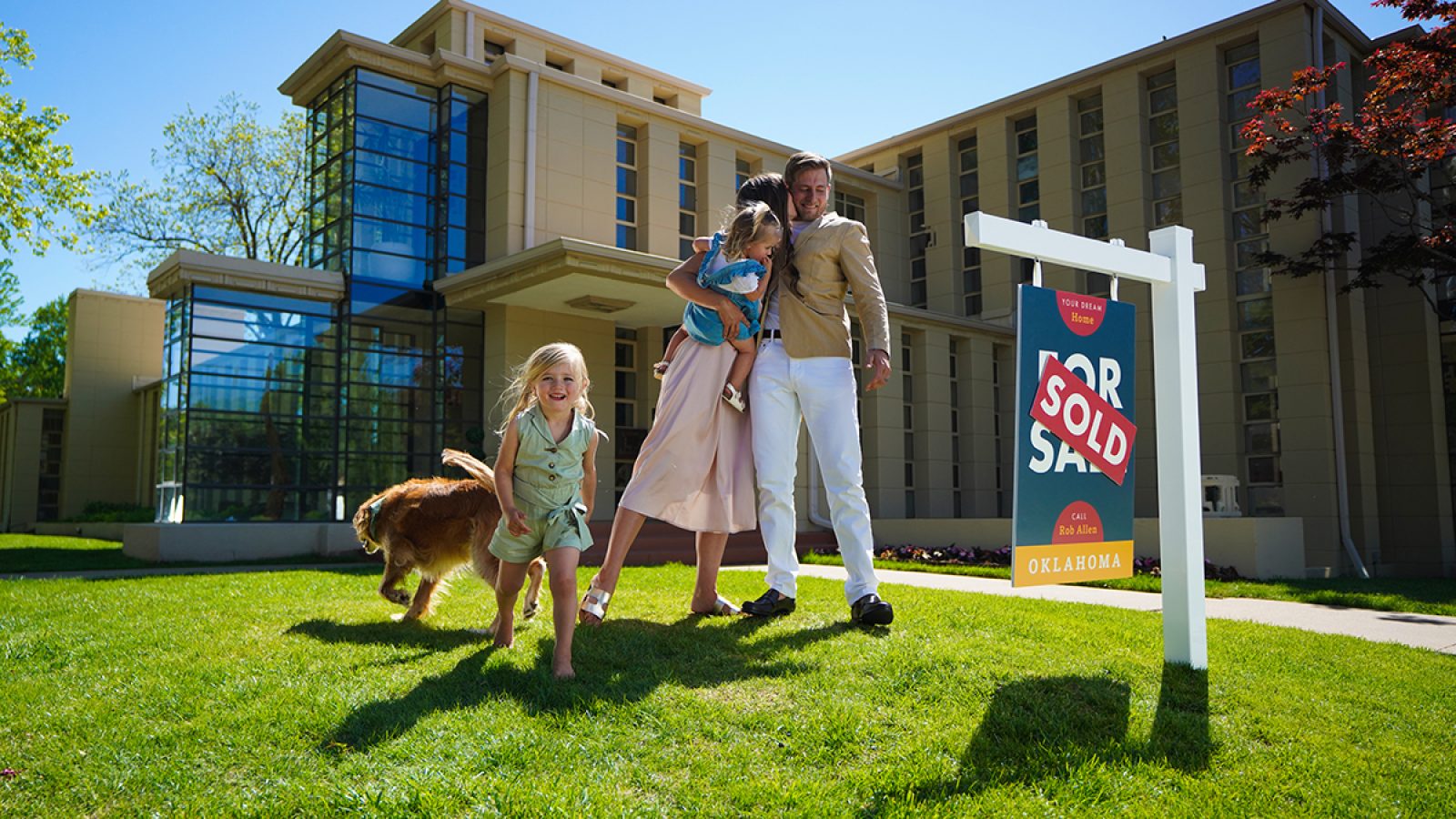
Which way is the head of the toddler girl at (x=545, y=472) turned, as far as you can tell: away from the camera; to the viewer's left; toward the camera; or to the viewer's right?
toward the camera

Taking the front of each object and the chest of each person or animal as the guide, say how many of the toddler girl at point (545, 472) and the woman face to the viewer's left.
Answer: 0

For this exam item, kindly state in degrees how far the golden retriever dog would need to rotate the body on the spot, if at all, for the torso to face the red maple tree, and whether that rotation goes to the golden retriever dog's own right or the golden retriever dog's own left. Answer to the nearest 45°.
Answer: approximately 180°

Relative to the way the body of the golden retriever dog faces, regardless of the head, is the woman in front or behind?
behind

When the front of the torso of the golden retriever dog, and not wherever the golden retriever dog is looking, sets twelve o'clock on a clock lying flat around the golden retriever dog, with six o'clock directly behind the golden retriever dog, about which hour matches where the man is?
The man is roughly at 7 o'clock from the golden retriever dog.

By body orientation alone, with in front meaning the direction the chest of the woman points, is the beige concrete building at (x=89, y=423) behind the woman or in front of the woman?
behind

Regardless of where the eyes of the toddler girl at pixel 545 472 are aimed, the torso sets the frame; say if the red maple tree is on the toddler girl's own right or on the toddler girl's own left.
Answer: on the toddler girl's own left

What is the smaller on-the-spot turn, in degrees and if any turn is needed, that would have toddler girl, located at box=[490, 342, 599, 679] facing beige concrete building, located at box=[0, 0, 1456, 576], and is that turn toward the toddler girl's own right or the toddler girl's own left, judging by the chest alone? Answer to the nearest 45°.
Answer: approximately 180°

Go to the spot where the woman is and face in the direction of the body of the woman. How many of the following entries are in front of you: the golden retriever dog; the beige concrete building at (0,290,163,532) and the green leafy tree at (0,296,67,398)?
0

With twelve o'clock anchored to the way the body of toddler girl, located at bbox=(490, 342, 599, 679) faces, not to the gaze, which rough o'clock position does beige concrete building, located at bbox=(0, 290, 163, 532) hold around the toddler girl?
The beige concrete building is roughly at 5 o'clock from the toddler girl.

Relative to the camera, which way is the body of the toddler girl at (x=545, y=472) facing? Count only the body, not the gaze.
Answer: toward the camera

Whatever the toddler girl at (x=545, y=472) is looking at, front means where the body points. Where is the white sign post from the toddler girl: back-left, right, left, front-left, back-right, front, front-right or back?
left

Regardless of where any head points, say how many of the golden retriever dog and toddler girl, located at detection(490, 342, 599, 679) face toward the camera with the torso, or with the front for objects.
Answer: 1

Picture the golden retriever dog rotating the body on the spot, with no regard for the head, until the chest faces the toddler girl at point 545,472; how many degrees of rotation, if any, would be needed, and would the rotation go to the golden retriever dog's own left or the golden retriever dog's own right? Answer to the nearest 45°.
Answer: approximately 90° to the golden retriever dog's own left

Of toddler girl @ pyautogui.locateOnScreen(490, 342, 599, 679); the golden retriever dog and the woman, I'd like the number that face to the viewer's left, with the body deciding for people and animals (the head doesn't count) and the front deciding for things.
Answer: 1

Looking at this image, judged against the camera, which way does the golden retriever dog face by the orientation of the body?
to the viewer's left
